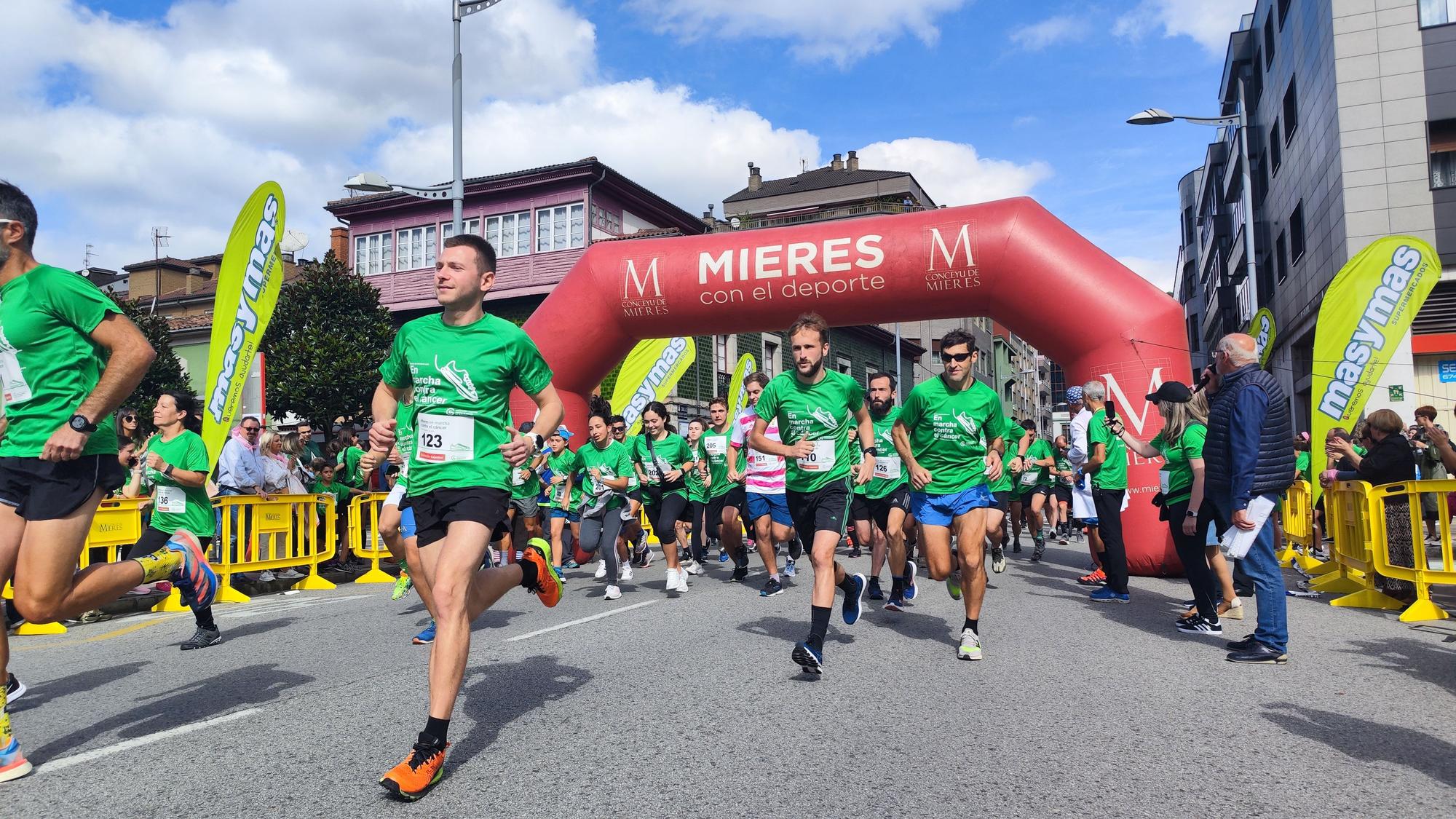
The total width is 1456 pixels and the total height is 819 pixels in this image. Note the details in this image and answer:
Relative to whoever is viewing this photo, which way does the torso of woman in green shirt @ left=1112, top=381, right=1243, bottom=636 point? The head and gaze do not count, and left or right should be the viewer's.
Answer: facing to the left of the viewer

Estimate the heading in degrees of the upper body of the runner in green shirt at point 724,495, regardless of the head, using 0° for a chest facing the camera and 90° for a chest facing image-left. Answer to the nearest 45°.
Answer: approximately 0°

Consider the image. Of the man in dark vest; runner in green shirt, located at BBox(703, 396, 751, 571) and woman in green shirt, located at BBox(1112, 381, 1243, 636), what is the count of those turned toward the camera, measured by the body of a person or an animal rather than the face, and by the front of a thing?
1

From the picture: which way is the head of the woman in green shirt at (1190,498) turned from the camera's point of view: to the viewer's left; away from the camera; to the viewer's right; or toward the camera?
to the viewer's left

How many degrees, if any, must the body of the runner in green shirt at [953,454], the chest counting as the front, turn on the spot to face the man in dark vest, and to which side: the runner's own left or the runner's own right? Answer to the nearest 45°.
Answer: approximately 90° to the runner's own left

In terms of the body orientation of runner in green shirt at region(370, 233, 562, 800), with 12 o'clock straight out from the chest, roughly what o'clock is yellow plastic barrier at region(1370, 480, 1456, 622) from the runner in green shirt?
The yellow plastic barrier is roughly at 7 o'clock from the runner in green shirt.
